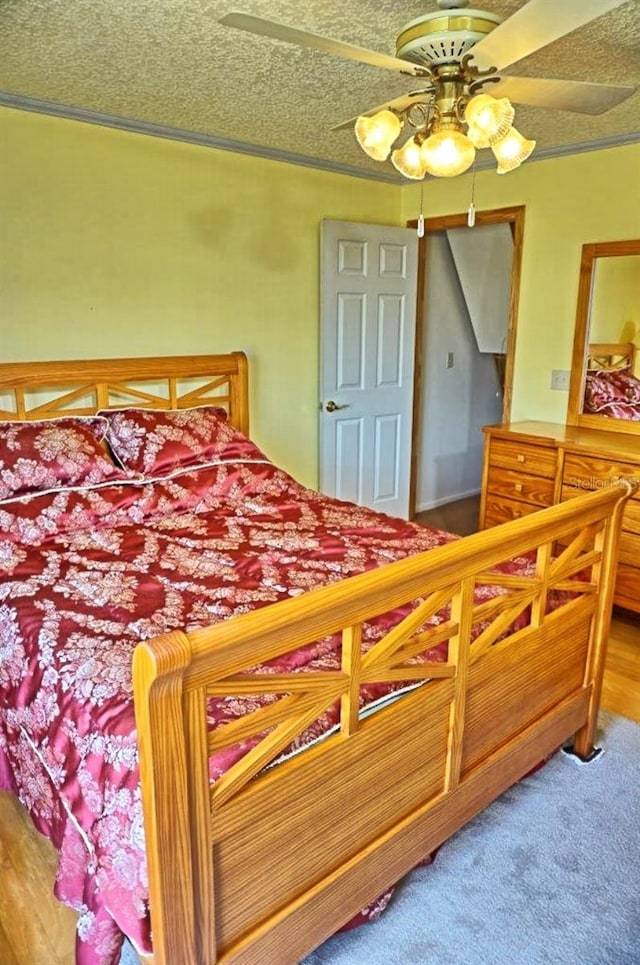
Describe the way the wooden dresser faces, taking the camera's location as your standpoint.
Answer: facing the viewer and to the left of the viewer

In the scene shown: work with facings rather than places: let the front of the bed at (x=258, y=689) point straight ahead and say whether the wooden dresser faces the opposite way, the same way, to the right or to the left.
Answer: to the right

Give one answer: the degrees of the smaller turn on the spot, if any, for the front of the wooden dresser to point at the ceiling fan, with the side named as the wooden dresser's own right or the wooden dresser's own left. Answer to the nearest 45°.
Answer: approximately 45° to the wooden dresser's own left

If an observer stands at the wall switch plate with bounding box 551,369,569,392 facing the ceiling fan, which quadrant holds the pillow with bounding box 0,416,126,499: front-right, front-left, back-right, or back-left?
front-right

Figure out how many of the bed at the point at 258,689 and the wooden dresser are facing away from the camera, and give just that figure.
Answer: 0

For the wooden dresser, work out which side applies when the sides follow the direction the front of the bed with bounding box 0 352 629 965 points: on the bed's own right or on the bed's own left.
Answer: on the bed's own left

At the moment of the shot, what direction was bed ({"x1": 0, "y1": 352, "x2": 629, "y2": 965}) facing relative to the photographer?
facing the viewer and to the right of the viewer

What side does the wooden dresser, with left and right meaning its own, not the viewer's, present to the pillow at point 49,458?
front

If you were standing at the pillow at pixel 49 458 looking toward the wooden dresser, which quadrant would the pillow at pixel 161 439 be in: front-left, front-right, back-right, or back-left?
front-left

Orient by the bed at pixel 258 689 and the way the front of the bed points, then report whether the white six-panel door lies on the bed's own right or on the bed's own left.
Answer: on the bed's own left

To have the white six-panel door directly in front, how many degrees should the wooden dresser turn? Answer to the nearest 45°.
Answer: approximately 90° to its right

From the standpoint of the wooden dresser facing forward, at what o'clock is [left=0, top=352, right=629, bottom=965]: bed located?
The bed is roughly at 11 o'clock from the wooden dresser.
